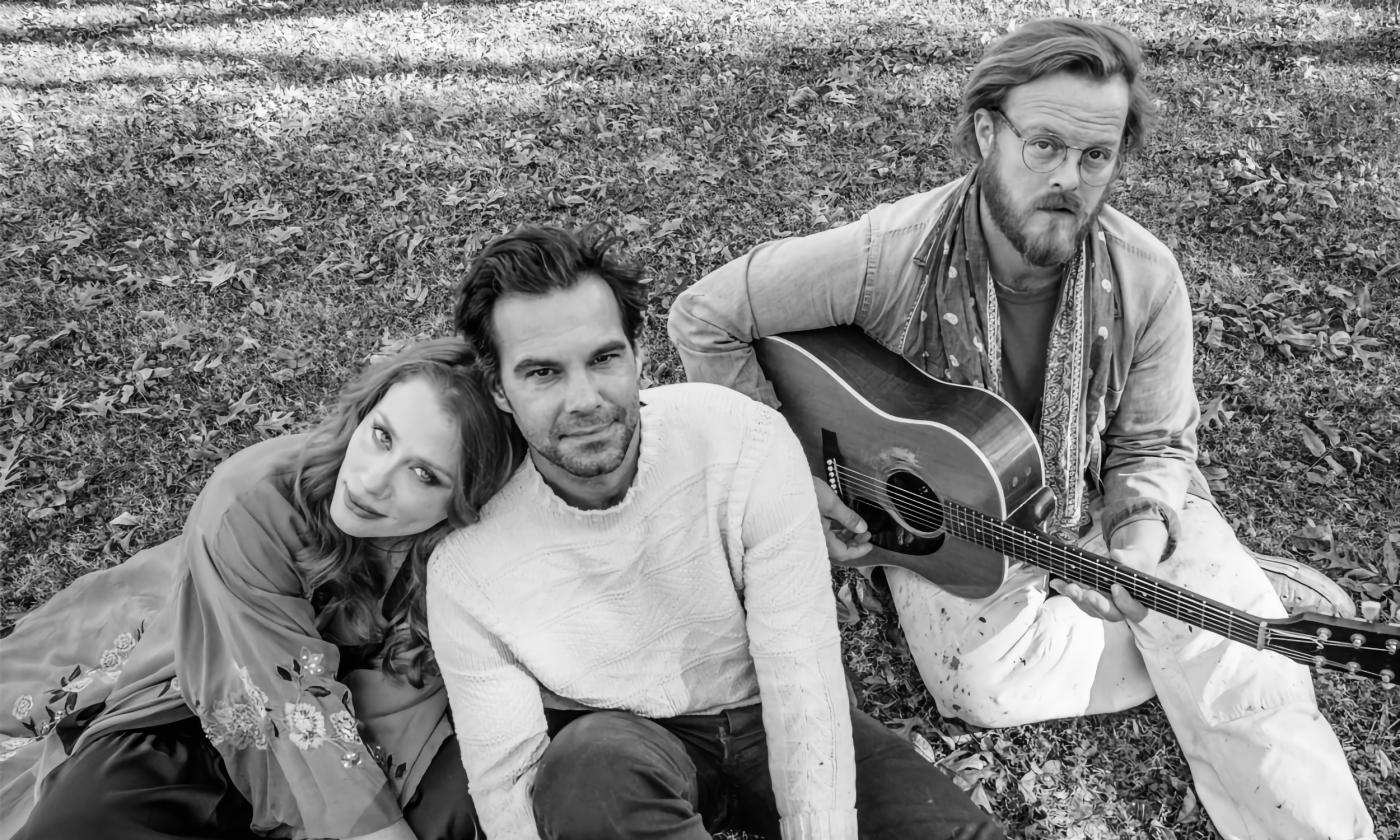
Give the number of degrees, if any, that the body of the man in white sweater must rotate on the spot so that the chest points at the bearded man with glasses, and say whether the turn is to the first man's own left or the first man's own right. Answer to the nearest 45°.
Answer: approximately 135° to the first man's own left

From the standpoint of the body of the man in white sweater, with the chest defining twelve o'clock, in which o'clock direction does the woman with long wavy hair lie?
The woman with long wavy hair is roughly at 3 o'clock from the man in white sweater.

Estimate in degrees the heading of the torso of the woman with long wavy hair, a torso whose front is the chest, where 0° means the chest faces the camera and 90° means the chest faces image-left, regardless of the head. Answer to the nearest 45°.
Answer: approximately 315°

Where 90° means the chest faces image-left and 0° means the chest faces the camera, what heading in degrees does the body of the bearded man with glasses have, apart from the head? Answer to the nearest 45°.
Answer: approximately 0°

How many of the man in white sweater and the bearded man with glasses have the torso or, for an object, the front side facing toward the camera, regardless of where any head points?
2
